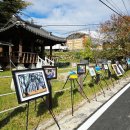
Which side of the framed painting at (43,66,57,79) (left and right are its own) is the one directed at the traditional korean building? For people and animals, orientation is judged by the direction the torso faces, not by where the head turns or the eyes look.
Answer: back

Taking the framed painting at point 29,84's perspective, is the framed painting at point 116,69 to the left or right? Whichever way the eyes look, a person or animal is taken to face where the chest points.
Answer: on its left

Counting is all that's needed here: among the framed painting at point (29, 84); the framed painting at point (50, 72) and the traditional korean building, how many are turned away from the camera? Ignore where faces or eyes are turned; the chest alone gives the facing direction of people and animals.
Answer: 0

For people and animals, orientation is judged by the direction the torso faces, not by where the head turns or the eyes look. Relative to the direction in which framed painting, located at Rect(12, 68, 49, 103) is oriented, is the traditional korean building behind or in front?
behind

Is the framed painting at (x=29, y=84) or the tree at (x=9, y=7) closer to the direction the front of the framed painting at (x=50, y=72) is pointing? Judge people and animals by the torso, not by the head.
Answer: the framed painting

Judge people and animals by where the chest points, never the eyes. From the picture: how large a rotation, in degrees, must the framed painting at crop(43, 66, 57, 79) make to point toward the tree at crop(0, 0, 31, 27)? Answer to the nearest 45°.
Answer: approximately 180°

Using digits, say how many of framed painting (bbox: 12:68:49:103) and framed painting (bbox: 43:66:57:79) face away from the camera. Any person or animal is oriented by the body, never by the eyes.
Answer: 0

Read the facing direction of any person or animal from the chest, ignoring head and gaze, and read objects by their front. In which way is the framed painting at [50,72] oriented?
toward the camera

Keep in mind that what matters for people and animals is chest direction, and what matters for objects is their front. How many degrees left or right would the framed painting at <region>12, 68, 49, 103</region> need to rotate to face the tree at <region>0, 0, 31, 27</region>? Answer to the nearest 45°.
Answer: approximately 135° to its left

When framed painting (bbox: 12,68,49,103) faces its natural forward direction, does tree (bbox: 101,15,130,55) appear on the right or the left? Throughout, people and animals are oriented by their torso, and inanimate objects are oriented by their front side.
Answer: on its left

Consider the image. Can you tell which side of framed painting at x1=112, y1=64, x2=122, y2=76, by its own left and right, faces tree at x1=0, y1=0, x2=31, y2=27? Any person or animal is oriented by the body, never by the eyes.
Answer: back

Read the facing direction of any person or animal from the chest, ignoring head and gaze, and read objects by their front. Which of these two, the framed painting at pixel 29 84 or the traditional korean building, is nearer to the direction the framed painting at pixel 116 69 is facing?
the framed painting

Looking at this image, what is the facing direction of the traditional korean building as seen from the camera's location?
facing the viewer and to the right of the viewer

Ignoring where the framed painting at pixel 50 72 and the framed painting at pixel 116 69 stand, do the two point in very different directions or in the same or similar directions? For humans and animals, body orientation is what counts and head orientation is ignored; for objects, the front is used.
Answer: same or similar directions
